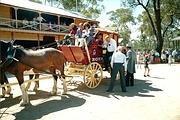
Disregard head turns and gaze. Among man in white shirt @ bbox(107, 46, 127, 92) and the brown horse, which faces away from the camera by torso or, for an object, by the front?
the man in white shirt

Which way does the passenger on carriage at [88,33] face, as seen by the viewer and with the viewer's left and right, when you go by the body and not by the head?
facing the viewer and to the left of the viewer

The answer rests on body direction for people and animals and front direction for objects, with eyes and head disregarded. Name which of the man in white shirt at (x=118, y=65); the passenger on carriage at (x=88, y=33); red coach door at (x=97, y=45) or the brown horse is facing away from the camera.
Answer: the man in white shirt

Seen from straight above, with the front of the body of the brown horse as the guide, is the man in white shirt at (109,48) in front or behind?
behind

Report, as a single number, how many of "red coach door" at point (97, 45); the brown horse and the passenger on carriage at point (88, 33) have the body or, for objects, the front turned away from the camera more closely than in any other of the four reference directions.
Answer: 0

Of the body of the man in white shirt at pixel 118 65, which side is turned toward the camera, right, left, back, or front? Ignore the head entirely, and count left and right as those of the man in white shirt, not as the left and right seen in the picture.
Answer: back

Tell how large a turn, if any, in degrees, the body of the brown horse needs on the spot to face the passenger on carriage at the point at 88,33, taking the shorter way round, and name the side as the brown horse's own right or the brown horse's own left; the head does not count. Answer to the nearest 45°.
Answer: approximately 180°

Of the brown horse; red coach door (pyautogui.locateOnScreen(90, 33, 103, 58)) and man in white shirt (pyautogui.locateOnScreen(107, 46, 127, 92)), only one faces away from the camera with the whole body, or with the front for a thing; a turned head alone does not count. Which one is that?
the man in white shirt

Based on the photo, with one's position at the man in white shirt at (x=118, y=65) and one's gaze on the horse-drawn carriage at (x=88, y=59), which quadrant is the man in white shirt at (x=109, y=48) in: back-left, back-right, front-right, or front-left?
front-right
